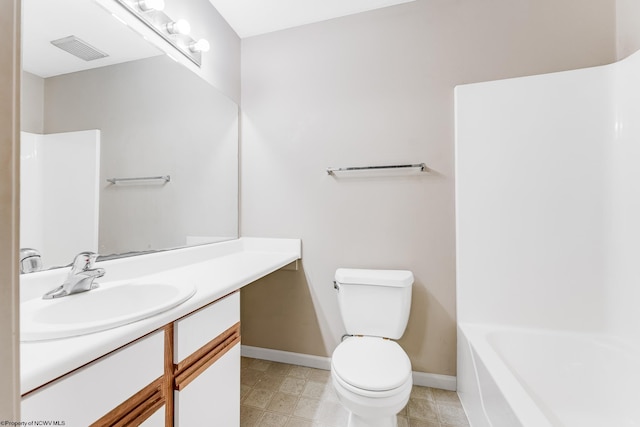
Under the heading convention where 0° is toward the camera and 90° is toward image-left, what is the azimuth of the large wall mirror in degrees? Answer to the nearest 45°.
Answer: approximately 315°

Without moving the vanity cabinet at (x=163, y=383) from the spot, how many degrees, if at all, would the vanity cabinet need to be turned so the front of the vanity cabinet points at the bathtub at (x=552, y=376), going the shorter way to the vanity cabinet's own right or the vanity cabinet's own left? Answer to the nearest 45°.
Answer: approximately 45° to the vanity cabinet's own left

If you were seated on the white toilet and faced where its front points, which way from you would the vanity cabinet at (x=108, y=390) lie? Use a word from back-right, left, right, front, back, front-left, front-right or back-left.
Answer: front-right

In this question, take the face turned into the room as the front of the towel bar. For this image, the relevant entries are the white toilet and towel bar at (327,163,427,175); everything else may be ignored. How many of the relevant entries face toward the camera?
2

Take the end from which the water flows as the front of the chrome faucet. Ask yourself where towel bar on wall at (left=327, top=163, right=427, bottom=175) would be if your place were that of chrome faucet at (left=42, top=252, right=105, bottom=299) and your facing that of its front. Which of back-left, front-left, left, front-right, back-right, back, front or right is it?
front-left

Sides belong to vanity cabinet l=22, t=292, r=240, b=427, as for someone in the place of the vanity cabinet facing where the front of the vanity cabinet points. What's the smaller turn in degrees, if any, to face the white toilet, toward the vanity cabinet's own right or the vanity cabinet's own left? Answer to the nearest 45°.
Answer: approximately 45° to the vanity cabinet's own left

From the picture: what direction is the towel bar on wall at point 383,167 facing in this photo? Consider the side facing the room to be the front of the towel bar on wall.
toward the camera

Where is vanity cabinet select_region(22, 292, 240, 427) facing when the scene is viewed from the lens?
facing the viewer and to the right of the viewer
